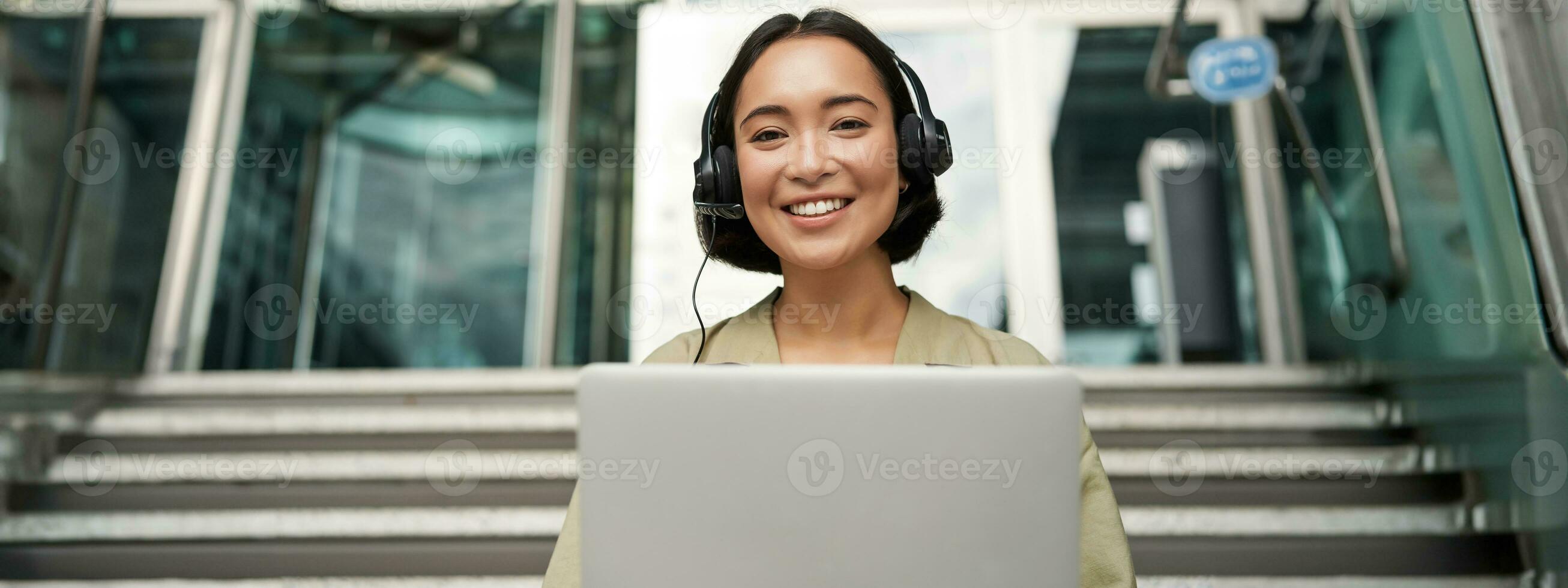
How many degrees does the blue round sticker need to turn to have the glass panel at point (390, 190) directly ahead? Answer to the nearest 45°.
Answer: approximately 90° to its right

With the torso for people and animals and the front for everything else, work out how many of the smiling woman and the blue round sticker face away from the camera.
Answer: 0

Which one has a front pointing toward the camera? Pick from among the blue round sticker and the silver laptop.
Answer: the blue round sticker

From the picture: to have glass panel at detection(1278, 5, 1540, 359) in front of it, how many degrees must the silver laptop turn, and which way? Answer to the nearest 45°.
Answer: approximately 45° to its right

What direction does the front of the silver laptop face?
away from the camera

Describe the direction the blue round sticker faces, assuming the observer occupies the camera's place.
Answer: facing the viewer

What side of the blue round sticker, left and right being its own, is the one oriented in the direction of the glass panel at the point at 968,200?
right

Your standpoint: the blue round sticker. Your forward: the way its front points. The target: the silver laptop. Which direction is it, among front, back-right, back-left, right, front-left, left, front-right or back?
front

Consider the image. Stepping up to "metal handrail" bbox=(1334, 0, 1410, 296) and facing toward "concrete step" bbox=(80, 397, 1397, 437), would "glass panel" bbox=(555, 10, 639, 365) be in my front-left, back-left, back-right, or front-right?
front-right
